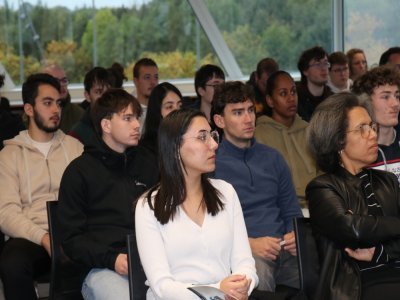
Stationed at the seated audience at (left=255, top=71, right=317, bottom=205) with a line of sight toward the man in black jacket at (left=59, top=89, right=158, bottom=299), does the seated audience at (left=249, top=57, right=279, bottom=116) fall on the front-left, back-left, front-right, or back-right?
back-right

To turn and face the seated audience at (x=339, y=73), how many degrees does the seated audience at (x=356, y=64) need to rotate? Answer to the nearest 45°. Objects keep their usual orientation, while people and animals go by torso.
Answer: approximately 45° to their right

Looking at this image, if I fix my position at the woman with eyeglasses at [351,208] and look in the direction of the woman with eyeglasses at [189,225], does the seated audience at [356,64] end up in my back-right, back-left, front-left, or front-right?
back-right

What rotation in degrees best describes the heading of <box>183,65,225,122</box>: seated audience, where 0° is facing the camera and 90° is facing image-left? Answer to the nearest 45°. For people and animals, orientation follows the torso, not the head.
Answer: approximately 315°

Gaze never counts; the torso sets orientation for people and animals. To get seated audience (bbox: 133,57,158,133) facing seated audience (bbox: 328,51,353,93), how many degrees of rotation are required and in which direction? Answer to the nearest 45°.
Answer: approximately 45° to their left

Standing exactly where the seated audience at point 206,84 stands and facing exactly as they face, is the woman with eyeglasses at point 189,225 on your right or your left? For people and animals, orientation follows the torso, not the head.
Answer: on your right
